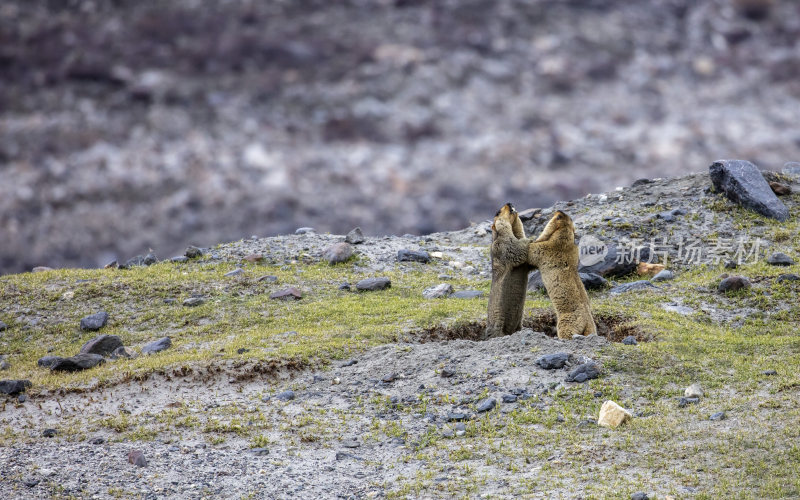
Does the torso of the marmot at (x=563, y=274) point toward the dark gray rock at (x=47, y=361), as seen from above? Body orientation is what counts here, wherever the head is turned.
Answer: yes

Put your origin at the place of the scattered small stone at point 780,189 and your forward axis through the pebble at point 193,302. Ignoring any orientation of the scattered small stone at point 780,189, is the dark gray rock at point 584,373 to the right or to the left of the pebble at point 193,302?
left

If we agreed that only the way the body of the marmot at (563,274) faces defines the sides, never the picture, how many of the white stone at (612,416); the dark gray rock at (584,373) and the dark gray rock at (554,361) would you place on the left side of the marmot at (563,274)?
3

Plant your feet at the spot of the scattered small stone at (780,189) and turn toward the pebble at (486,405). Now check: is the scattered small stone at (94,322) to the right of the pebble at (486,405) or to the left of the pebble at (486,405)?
right

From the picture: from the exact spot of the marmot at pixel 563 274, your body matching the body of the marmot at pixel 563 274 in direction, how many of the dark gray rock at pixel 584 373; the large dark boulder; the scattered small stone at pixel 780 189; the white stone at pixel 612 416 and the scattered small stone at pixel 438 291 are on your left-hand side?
2

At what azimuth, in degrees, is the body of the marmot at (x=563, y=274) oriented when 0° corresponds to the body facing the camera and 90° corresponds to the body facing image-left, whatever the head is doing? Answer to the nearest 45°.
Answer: approximately 90°
